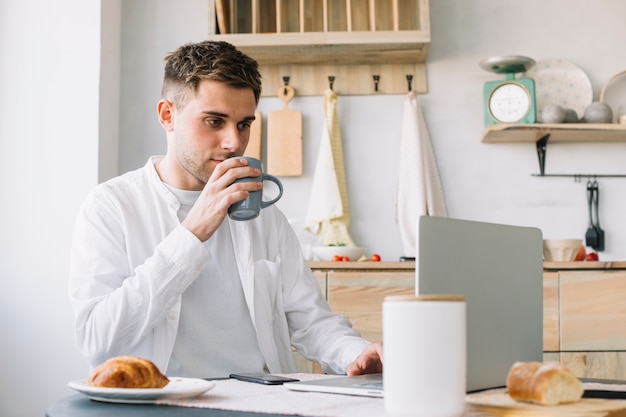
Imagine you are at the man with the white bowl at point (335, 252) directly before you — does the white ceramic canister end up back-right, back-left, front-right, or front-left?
back-right

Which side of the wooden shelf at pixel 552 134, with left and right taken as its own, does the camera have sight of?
front

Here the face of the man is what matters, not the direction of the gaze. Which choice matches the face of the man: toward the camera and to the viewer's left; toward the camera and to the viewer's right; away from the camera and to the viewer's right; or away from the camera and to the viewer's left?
toward the camera and to the viewer's right

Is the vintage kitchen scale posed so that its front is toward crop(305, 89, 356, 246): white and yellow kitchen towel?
no

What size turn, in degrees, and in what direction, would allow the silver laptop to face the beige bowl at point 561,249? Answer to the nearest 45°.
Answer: approximately 45° to its right

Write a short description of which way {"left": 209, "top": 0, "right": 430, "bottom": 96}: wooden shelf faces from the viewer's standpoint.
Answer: facing the viewer

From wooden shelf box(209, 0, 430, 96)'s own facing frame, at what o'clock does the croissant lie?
The croissant is roughly at 12 o'clock from the wooden shelf.

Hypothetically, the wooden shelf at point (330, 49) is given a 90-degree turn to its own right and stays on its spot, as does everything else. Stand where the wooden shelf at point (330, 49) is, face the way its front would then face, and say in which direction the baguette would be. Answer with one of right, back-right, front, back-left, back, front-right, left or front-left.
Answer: left

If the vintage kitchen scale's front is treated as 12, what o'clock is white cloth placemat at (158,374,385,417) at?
The white cloth placemat is roughly at 12 o'clock from the vintage kitchen scale.

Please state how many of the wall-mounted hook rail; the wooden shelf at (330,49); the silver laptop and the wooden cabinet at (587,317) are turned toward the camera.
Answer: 3

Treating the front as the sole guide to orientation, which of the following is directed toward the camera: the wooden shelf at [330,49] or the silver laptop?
the wooden shelf

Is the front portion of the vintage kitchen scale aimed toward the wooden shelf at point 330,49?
no

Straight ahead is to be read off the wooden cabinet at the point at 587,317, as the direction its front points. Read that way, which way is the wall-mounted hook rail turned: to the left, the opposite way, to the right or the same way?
the same way

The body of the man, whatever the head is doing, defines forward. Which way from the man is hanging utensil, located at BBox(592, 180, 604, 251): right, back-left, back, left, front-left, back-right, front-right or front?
left

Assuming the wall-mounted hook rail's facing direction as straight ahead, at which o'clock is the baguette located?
The baguette is roughly at 12 o'clock from the wall-mounted hook rail.

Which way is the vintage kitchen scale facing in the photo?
toward the camera

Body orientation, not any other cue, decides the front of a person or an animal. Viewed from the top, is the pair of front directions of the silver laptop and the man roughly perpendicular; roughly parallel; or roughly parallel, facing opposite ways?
roughly parallel, facing opposite ways

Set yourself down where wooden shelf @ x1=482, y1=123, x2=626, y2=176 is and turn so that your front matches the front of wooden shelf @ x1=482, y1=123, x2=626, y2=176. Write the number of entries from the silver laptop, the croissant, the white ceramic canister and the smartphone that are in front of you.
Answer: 4

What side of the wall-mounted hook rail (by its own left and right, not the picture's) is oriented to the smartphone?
front
